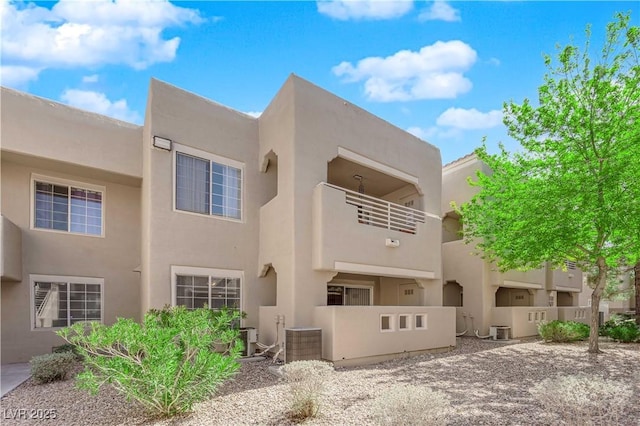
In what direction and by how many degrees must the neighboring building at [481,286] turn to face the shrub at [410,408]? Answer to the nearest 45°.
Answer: approximately 45° to its right

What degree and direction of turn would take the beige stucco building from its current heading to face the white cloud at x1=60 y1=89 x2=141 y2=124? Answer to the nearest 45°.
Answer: approximately 180°

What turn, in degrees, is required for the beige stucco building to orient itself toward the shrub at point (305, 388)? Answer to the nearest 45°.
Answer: approximately 45° to its right
